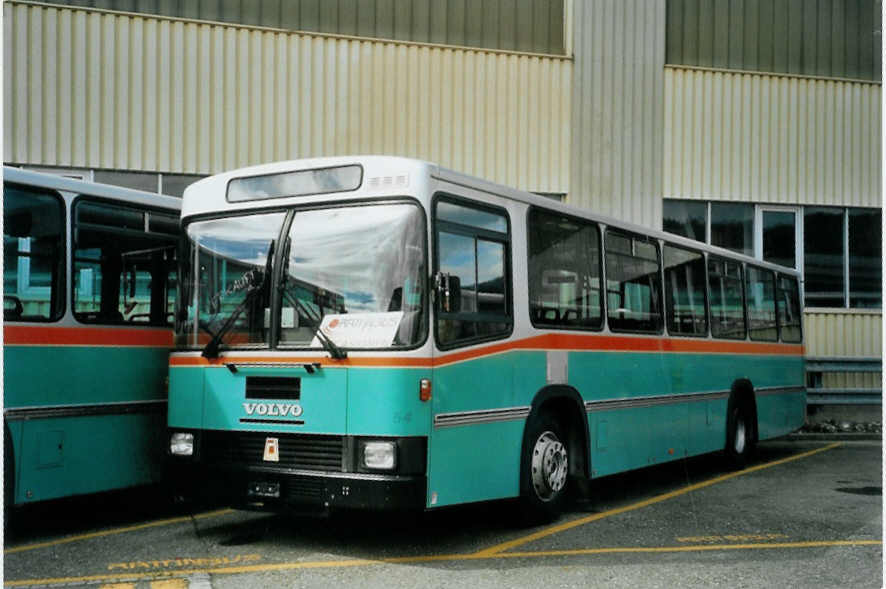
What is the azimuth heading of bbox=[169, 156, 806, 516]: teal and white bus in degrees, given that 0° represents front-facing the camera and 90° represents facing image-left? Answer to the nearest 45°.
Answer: approximately 45°
